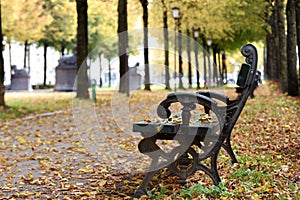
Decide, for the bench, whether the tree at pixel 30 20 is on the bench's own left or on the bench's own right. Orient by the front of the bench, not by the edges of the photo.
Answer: on the bench's own right

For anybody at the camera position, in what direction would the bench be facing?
facing to the left of the viewer
